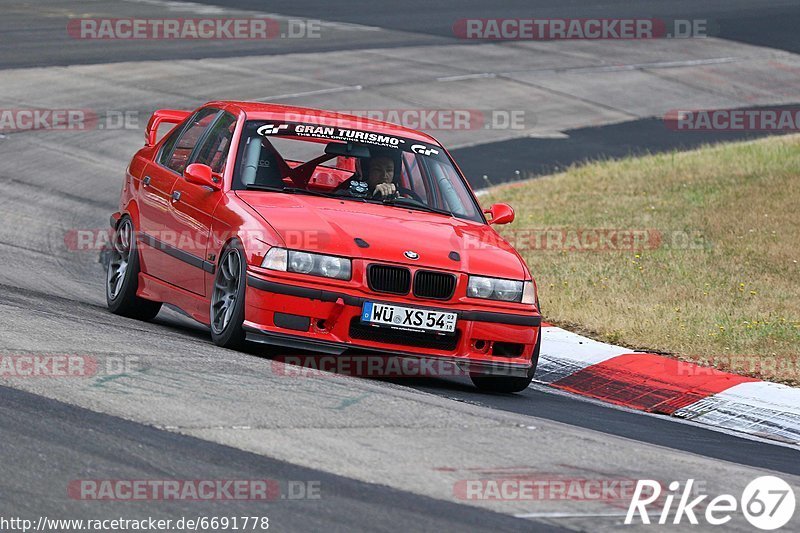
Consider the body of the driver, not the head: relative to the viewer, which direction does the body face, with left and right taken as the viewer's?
facing the viewer and to the right of the viewer
